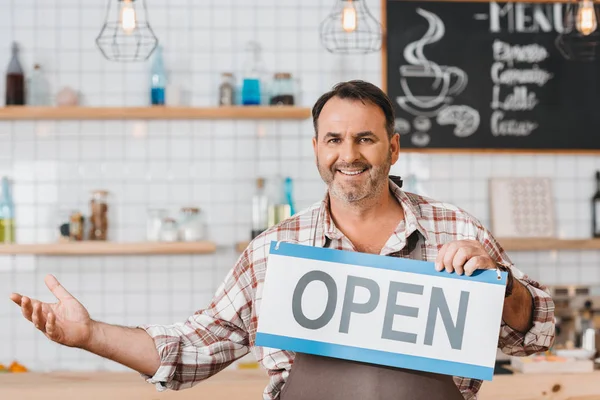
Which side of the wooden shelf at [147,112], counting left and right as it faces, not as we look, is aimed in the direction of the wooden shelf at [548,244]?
left

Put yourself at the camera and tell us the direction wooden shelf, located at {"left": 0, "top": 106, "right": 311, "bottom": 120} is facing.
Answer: facing the viewer

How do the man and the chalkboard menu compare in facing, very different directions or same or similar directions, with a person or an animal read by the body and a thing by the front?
same or similar directions

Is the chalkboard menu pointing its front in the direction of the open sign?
yes

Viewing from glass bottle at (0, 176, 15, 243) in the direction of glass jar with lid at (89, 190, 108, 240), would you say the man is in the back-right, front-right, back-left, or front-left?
front-right

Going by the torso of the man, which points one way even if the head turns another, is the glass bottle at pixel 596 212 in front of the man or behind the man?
behind

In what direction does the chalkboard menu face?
toward the camera

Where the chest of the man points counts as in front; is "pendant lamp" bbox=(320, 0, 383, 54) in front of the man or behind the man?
behind

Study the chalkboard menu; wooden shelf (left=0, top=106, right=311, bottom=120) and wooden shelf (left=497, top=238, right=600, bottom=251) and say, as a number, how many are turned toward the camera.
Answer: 3

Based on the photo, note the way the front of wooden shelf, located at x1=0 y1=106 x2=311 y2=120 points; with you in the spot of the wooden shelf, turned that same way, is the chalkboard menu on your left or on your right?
on your left

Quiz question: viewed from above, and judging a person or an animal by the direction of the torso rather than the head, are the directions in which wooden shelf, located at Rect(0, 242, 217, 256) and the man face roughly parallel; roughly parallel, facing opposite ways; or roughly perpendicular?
roughly parallel

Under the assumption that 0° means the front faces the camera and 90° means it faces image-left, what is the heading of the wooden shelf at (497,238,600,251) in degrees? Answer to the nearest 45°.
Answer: approximately 0°

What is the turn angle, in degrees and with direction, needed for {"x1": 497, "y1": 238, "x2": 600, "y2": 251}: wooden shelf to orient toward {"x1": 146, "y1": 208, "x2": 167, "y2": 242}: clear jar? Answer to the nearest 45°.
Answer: approximately 90° to its right
